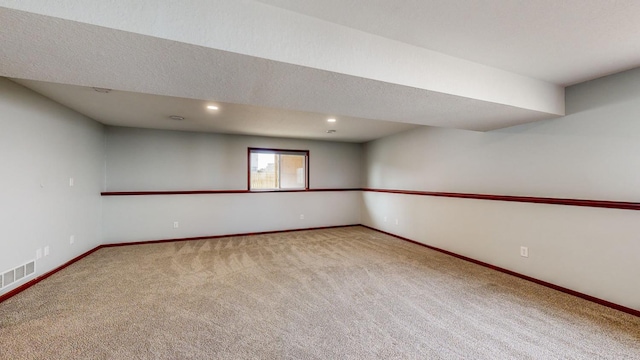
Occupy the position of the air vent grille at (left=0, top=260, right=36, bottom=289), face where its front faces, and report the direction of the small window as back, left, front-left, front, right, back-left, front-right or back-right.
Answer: front-left

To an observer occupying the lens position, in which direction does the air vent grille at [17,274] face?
facing the viewer and to the right of the viewer
